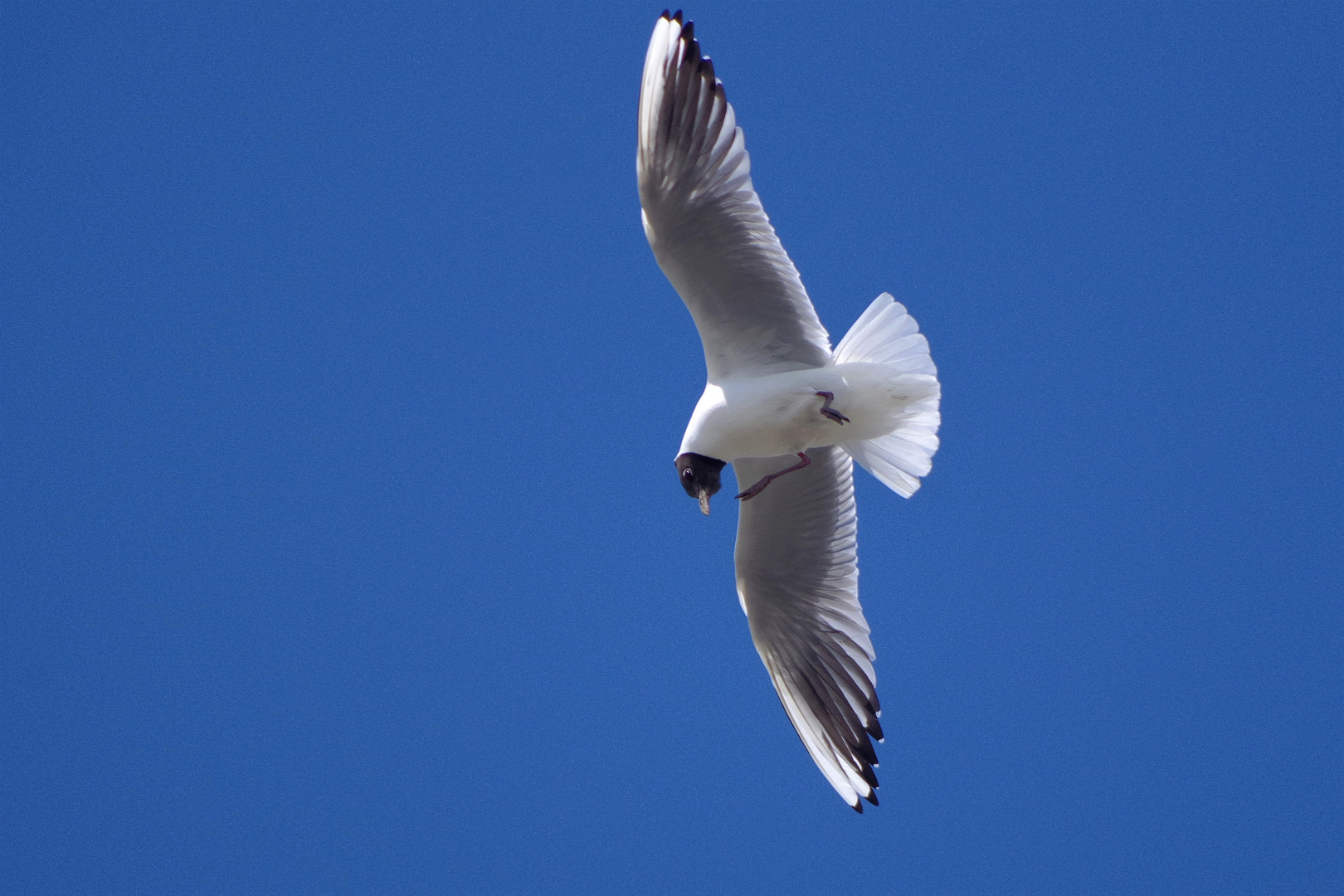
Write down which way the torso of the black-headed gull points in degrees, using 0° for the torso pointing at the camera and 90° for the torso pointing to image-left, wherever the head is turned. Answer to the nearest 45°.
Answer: approximately 90°
